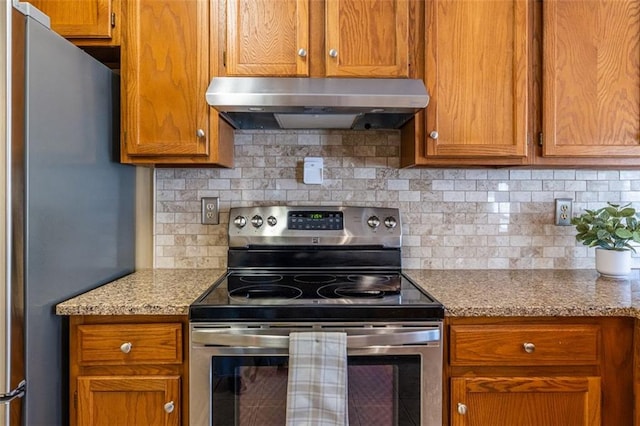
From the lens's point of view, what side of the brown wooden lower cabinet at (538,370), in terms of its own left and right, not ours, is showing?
front

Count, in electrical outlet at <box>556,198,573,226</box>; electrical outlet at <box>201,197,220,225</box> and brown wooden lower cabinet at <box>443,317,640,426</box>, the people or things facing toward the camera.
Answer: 3

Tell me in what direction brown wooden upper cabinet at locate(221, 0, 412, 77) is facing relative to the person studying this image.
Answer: facing the viewer

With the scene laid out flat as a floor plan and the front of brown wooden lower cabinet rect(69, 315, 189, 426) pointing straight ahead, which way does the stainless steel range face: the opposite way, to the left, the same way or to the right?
the same way

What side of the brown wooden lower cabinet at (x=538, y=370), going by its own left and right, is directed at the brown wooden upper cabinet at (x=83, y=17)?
right

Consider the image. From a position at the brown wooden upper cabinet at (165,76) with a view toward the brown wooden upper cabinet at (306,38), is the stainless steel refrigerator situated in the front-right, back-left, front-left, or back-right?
back-right

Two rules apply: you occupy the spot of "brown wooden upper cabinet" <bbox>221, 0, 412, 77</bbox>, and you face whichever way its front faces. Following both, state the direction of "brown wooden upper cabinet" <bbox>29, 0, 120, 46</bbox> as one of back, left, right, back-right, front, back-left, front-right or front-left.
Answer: right

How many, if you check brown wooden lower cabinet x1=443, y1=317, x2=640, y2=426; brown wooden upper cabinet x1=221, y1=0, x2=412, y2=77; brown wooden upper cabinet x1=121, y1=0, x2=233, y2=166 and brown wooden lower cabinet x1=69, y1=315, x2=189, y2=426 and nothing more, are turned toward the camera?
4

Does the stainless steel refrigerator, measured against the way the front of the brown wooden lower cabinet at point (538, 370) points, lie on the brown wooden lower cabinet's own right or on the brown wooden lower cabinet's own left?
on the brown wooden lower cabinet's own right

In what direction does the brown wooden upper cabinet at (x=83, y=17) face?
toward the camera

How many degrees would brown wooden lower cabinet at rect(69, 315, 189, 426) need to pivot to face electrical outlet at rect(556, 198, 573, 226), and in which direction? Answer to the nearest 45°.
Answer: approximately 90° to its left

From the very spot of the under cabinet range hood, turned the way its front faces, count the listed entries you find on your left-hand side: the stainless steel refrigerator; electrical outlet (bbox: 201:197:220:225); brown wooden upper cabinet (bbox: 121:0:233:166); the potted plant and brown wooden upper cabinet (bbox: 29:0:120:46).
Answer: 1

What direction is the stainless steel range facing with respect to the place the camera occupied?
facing the viewer

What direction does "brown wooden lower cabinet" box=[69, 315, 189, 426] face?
toward the camera
